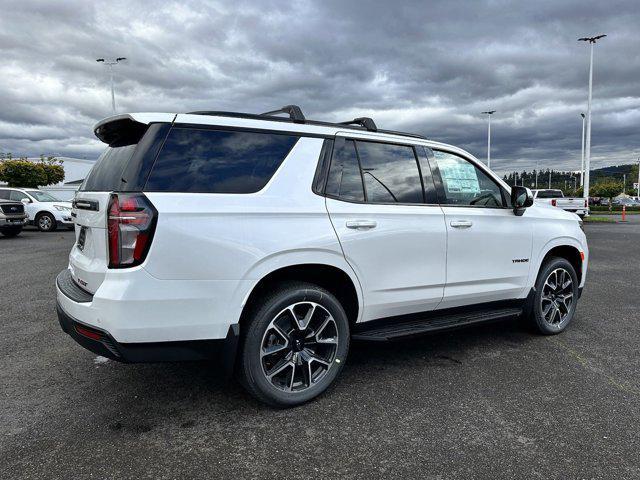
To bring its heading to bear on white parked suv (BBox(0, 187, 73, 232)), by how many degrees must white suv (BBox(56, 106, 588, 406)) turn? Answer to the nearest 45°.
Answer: approximately 90° to its left

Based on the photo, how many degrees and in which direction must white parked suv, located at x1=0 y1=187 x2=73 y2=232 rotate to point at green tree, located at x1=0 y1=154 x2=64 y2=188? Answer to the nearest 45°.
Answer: approximately 135° to its left

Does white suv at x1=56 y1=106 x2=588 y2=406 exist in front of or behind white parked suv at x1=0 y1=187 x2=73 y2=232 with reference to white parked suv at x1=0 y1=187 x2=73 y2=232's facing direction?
in front

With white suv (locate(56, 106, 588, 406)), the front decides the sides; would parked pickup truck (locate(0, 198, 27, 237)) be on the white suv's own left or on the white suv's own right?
on the white suv's own left

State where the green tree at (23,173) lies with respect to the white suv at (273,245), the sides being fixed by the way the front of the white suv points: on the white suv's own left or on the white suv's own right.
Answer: on the white suv's own left

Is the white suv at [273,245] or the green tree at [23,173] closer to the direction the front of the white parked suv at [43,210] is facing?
the white suv

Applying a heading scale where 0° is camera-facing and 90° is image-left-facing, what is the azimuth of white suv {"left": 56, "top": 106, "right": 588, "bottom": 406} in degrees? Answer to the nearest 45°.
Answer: approximately 225°

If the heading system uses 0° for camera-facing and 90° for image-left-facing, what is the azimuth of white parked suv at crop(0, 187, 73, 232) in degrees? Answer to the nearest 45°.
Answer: approximately 315°
